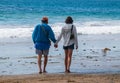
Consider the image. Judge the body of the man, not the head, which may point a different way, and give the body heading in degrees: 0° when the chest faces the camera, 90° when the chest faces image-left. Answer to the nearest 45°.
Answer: approximately 180°
